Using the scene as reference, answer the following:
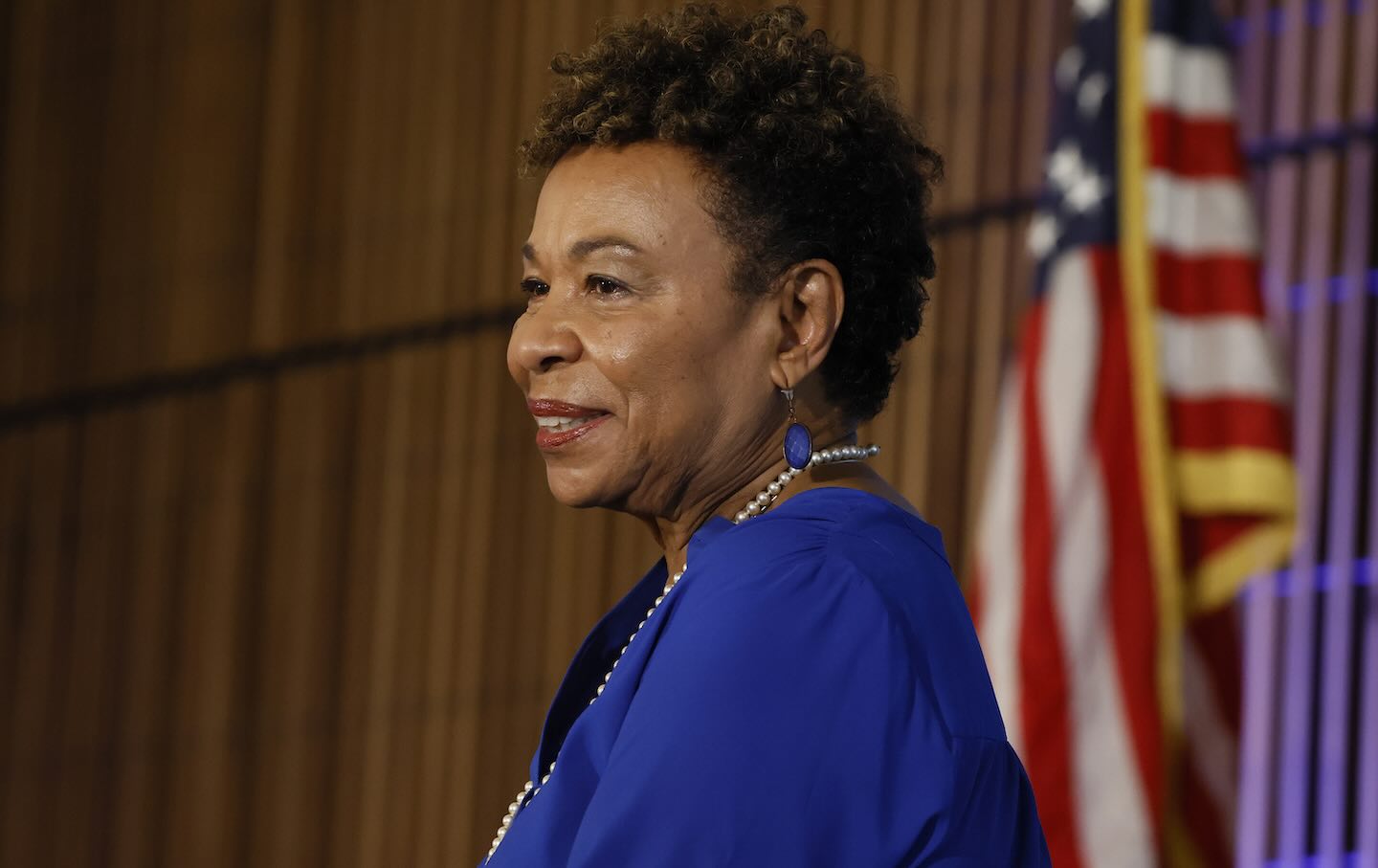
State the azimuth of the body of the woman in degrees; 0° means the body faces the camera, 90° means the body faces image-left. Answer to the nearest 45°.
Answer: approximately 90°

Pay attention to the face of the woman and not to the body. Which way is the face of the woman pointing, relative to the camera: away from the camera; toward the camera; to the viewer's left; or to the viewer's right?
to the viewer's left

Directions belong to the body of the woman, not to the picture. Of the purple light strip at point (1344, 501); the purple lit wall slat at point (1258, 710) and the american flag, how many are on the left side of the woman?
0

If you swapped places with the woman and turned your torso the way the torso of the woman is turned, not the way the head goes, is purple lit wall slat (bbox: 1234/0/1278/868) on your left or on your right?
on your right

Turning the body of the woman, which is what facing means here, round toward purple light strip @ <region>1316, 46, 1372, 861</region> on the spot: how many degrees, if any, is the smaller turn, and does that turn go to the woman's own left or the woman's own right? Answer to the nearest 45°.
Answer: approximately 135° to the woman's own right

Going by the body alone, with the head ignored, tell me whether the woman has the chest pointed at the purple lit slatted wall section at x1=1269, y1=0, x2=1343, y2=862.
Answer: no

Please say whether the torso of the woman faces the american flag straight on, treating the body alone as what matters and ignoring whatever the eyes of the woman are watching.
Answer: no
